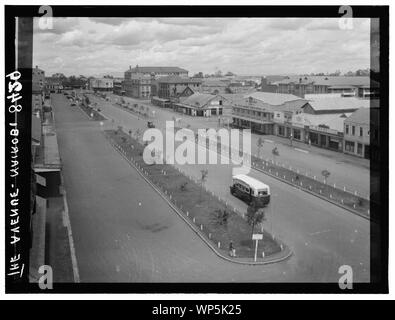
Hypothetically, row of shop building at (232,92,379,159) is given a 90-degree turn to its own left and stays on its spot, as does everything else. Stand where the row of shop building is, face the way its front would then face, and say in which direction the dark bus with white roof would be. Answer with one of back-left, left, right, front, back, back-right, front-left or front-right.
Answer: front-right

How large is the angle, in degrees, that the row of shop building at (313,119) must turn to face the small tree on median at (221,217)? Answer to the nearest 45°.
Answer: approximately 45° to its left

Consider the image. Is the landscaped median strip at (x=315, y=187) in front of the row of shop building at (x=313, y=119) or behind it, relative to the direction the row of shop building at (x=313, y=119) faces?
in front

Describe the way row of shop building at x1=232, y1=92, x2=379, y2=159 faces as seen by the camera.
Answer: facing the viewer and to the left of the viewer

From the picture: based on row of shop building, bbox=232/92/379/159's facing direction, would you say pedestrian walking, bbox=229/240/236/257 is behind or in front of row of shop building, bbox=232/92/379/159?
in front
